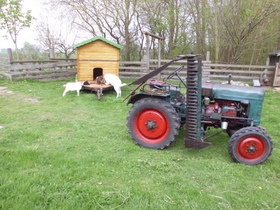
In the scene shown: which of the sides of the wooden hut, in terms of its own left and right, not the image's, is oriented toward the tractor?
front

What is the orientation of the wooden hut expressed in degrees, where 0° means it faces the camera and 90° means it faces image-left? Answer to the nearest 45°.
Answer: approximately 0°

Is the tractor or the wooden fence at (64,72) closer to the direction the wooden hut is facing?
the tractor

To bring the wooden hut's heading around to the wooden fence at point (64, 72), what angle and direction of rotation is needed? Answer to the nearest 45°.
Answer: approximately 135° to its right

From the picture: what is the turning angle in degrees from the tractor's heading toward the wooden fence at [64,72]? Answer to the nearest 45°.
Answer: approximately 135° to its left

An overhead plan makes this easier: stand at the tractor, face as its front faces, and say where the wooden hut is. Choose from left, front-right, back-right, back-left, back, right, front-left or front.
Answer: back-left

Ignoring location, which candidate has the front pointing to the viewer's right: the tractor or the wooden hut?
the tractor

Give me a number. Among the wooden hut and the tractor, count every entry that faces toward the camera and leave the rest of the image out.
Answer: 1

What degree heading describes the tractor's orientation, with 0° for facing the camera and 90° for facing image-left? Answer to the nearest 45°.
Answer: approximately 270°
